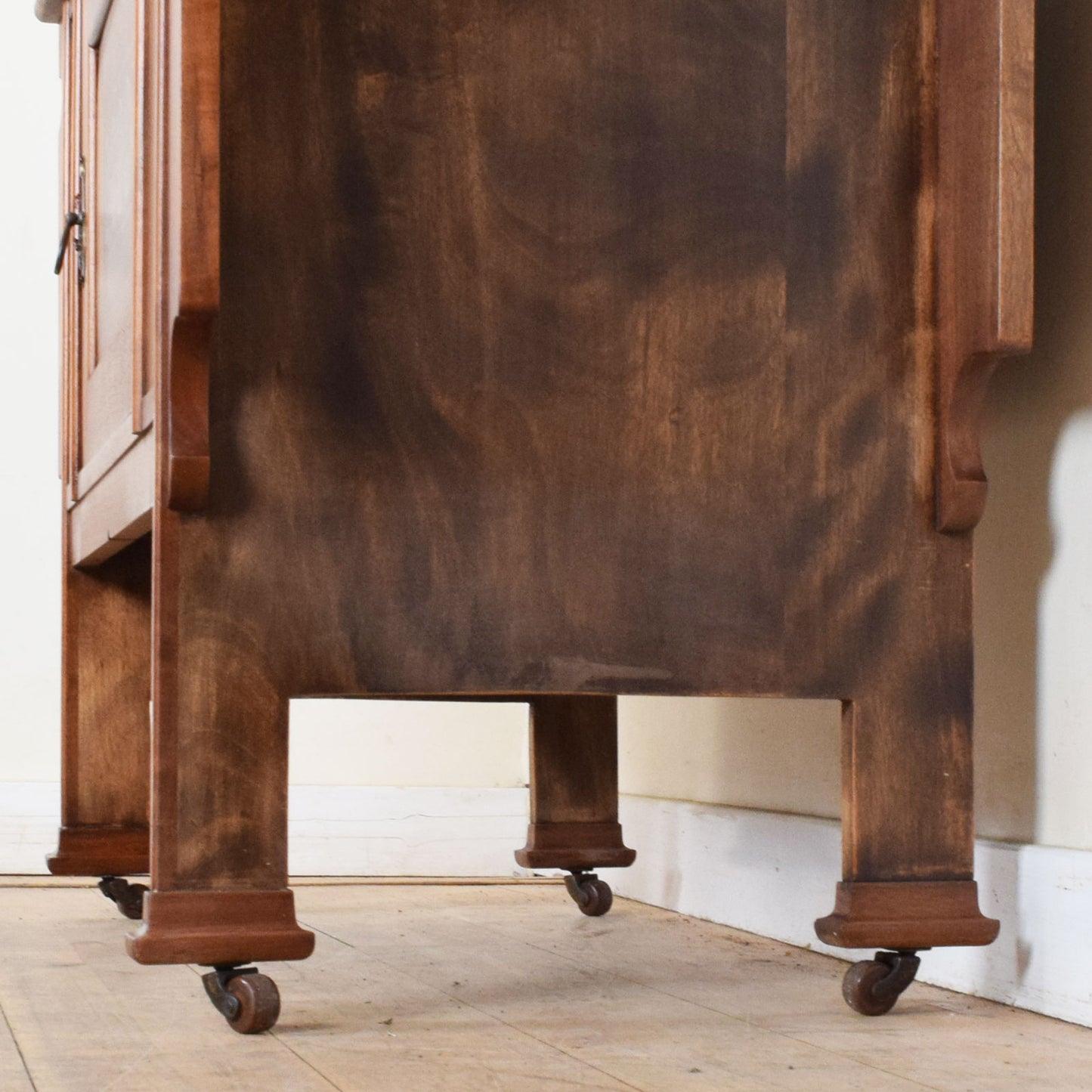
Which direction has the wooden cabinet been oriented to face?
to the viewer's left
